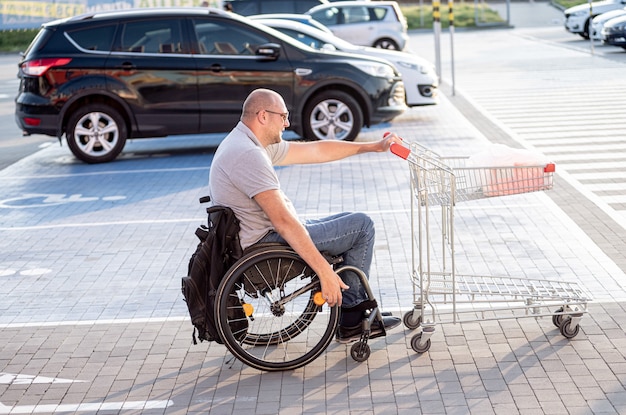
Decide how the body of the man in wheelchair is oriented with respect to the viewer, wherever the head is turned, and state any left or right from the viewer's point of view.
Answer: facing to the right of the viewer

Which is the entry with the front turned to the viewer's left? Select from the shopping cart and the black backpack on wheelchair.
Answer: the black backpack on wheelchair

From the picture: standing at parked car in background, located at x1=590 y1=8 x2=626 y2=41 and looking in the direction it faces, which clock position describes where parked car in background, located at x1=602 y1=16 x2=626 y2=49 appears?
parked car in background, located at x1=602 y1=16 x2=626 y2=49 is roughly at 10 o'clock from parked car in background, located at x1=590 y1=8 x2=626 y2=41.

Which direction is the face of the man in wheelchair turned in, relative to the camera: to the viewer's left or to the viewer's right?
to the viewer's right

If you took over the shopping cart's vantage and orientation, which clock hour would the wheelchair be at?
The wheelchair is roughly at 5 o'clock from the shopping cart.

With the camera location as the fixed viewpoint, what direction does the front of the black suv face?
facing to the right of the viewer

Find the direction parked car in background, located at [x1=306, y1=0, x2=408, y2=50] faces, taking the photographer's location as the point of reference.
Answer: facing to the left of the viewer

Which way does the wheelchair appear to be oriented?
to the viewer's right

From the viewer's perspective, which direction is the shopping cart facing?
to the viewer's right

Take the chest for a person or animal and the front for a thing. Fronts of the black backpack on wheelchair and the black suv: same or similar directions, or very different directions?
very different directions
